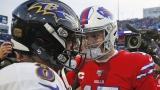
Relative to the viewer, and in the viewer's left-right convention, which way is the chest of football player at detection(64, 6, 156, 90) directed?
facing the viewer and to the left of the viewer

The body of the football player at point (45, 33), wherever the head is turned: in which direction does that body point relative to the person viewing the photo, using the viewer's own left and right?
facing away from the viewer and to the right of the viewer

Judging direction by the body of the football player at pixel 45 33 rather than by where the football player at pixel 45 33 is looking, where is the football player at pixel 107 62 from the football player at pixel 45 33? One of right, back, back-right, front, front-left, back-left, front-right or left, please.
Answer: front

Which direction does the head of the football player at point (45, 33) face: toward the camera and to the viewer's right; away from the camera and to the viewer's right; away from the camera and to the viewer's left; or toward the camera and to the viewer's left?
away from the camera and to the viewer's right

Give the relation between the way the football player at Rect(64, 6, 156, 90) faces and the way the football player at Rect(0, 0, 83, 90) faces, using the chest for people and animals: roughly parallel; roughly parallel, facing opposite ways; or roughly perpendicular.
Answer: roughly parallel, facing opposite ways

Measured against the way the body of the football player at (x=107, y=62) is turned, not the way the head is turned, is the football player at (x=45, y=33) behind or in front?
in front

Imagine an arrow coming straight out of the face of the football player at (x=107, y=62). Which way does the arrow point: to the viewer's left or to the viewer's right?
to the viewer's left
